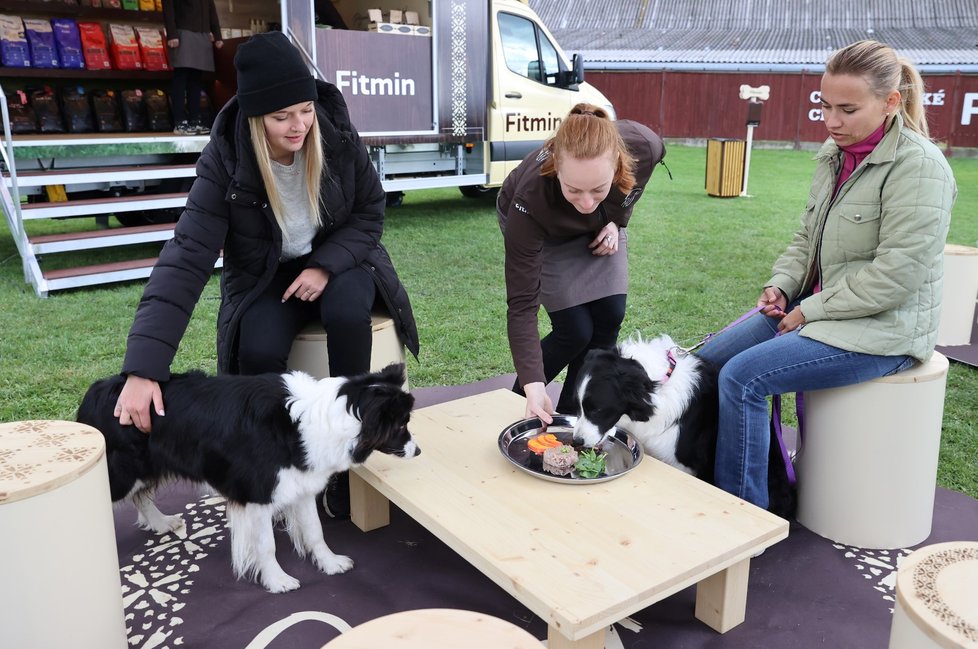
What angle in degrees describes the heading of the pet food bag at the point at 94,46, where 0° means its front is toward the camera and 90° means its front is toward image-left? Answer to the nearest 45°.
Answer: approximately 0°

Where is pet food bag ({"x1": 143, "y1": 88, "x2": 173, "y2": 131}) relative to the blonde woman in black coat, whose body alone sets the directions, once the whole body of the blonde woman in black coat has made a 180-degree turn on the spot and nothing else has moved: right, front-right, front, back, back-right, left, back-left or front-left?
front

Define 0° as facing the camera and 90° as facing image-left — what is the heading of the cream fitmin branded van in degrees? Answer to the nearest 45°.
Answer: approximately 270°

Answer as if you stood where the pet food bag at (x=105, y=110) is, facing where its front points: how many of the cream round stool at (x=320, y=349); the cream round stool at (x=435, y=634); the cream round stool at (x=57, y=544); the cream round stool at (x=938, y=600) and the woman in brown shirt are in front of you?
5

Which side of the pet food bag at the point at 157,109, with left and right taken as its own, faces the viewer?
front

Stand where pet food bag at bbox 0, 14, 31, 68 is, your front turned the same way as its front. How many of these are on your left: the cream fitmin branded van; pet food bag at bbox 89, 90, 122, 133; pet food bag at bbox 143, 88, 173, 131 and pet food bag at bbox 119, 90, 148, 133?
4

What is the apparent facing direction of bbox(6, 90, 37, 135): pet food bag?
toward the camera

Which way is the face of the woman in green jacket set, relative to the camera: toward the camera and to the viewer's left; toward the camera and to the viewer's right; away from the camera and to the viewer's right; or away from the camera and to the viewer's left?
toward the camera and to the viewer's left

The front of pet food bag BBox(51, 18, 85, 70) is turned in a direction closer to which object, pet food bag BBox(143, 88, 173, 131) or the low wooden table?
the low wooden table

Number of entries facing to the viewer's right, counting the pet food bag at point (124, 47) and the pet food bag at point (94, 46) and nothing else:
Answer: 0

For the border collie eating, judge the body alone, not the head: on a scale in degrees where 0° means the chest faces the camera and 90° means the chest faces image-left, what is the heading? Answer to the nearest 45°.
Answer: approximately 90°
